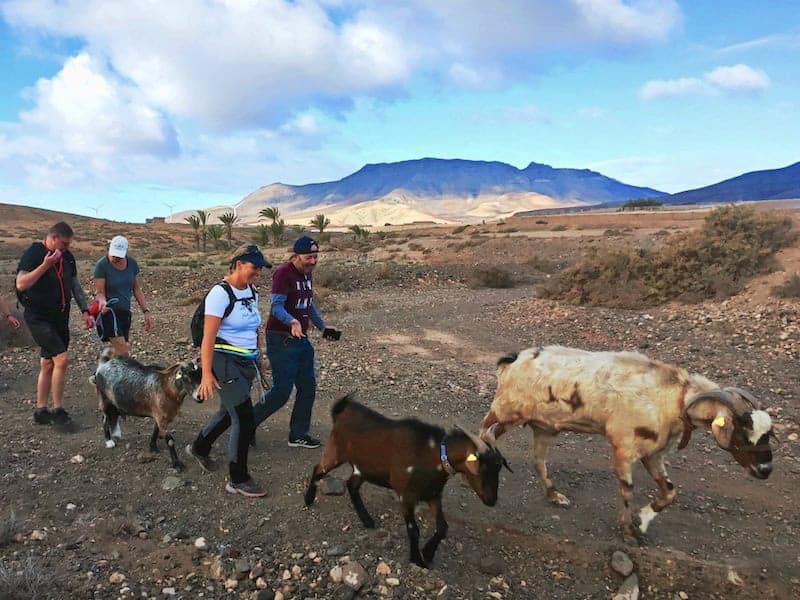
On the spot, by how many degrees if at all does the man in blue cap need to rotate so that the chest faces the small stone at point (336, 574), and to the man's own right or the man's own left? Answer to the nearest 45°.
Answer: approximately 45° to the man's own right

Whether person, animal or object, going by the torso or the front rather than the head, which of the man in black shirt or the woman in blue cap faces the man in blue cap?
the man in black shirt

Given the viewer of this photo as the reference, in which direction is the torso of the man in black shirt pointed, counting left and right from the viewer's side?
facing the viewer and to the right of the viewer

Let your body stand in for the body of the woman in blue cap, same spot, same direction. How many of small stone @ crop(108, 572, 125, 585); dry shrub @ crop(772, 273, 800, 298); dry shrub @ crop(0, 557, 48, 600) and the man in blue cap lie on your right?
2

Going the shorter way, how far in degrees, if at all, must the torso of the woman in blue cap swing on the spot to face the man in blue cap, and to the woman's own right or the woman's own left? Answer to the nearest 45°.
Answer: approximately 90° to the woman's own left

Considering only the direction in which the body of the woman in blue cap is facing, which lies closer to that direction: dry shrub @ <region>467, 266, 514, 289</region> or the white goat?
the white goat

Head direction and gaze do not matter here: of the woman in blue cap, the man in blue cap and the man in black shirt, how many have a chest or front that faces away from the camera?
0

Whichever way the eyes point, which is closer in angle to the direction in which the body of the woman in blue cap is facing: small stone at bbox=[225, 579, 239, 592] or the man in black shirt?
the small stone

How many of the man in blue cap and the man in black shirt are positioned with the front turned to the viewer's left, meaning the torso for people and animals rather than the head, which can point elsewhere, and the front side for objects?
0

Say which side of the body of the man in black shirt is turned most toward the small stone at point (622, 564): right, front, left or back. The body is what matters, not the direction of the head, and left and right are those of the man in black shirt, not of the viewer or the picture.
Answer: front

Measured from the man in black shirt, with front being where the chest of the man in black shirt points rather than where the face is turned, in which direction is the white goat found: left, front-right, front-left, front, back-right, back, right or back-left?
front

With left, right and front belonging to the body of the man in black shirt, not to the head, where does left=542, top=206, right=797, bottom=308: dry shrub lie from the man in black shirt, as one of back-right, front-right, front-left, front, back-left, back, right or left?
front-left

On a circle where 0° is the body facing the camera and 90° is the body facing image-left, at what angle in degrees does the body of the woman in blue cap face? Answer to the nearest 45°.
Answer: approximately 315°

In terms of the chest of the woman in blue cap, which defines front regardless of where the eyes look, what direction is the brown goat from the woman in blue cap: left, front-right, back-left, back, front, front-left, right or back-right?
front

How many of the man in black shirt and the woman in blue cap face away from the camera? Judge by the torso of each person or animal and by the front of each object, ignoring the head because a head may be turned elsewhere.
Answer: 0

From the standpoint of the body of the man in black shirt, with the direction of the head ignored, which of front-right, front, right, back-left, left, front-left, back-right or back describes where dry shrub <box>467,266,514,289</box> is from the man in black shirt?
left

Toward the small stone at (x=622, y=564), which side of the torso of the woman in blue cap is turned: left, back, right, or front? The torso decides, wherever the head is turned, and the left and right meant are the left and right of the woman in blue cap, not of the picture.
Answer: front

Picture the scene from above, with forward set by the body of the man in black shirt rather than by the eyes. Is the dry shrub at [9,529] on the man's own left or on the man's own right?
on the man's own right

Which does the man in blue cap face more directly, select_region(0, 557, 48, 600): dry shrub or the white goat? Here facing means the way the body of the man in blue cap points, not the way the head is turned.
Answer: the white goat
